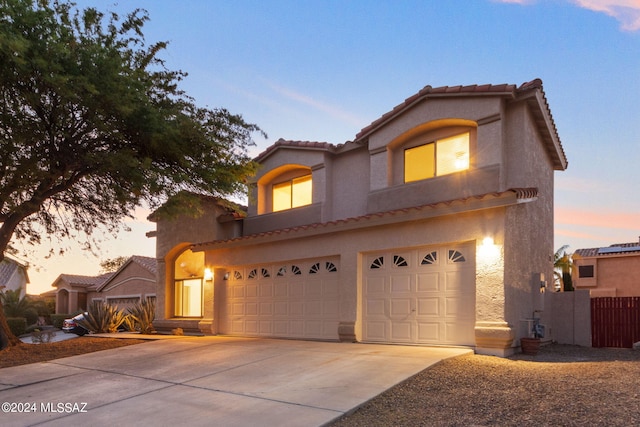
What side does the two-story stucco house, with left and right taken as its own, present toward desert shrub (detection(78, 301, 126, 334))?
right

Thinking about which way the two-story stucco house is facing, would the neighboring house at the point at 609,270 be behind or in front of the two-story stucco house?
behind

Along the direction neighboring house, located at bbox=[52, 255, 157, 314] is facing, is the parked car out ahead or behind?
ahead

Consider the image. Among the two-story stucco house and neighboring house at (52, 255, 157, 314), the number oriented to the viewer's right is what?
0

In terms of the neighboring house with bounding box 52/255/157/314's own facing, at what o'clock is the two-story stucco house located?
The two-story stucco house is roughly at 10 o'clock from the neighboring house.

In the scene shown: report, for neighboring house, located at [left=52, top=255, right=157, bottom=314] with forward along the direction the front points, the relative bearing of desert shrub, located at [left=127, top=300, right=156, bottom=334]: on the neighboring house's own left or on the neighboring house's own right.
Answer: on the neighboring house's own left

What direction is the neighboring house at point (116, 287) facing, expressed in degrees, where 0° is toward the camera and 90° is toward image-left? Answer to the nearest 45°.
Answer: approximately 45°

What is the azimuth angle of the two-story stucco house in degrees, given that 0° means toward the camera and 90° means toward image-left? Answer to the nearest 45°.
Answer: approximately 45°

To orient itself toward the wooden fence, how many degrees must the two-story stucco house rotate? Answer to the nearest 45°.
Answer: approximately 135° to its left

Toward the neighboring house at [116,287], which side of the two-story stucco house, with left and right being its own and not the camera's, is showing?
right
